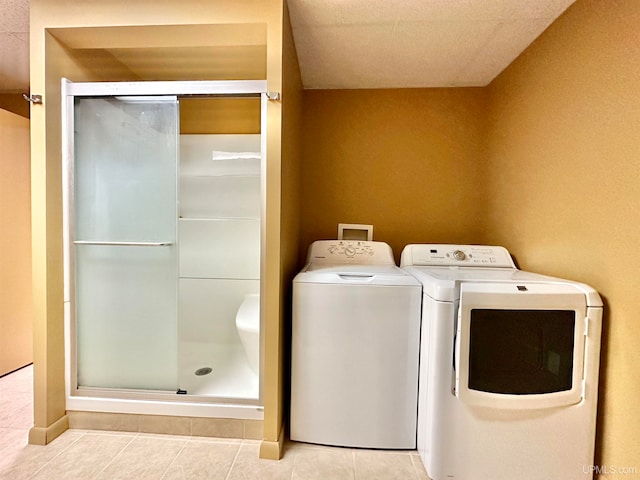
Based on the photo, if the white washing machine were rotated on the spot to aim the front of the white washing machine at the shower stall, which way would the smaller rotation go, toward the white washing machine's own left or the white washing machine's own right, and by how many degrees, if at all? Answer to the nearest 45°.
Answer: approximately 90° to the white washing machine's own right

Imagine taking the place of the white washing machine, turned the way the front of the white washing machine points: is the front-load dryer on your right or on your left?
on your left

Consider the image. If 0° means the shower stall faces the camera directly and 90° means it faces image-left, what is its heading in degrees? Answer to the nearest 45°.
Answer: approximately 0°

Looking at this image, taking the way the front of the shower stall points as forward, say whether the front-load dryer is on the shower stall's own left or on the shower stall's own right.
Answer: on the shower stall's own left

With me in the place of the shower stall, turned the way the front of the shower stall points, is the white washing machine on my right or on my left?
on my left

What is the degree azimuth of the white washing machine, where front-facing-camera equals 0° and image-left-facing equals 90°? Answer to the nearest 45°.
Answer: approximately 0°

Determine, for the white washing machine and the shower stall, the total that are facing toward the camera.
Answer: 2
